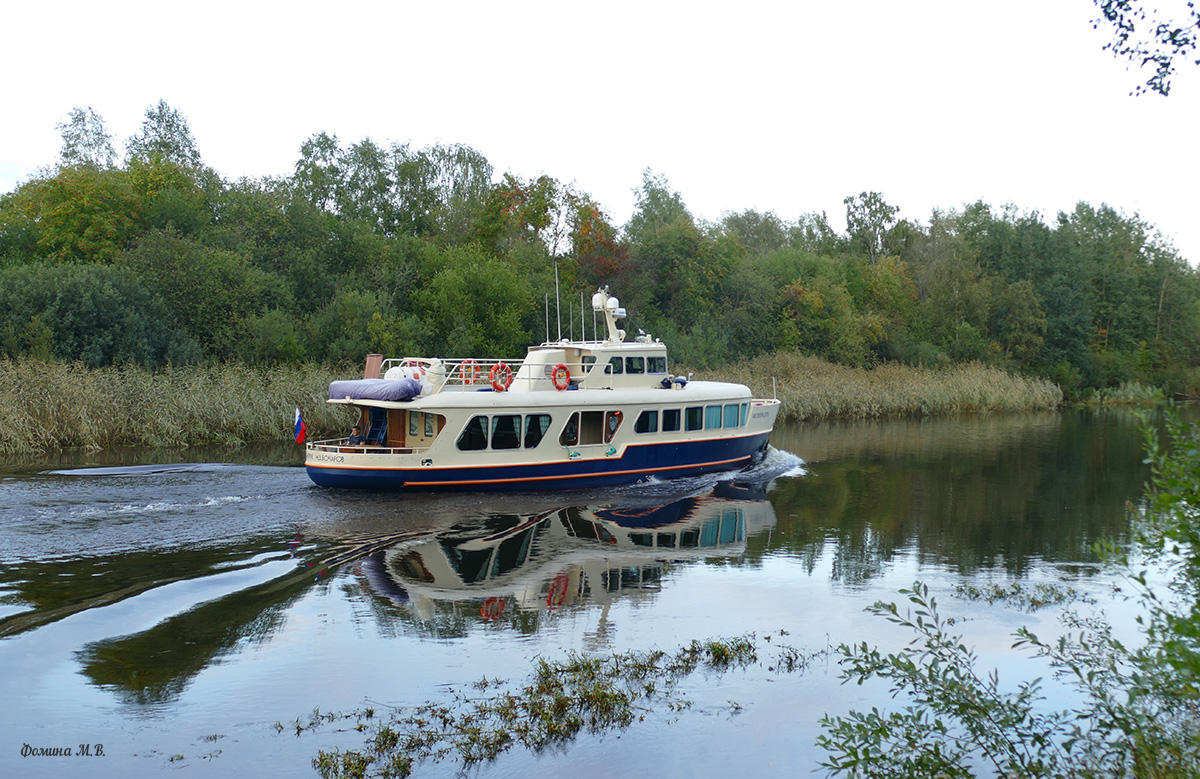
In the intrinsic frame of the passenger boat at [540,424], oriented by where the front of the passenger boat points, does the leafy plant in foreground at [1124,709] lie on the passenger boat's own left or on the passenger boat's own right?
on the passenger boat's own right

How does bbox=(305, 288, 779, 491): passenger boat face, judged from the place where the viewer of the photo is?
facing away from the viewer and to the right of the viewer

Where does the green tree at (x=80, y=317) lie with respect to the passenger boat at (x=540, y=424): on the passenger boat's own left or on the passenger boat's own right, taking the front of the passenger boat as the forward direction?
on the passenger boat's own left

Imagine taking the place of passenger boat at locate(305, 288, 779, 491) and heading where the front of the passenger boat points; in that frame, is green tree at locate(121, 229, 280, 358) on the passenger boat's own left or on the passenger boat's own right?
on the passenger boat's own left

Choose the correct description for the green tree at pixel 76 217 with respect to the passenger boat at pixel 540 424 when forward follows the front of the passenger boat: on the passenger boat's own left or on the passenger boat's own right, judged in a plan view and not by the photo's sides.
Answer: on the passenger boat's own left

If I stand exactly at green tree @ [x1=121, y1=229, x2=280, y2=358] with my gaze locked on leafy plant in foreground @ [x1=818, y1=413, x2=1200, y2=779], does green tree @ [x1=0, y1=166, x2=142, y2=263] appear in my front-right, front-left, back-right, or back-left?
back-right
